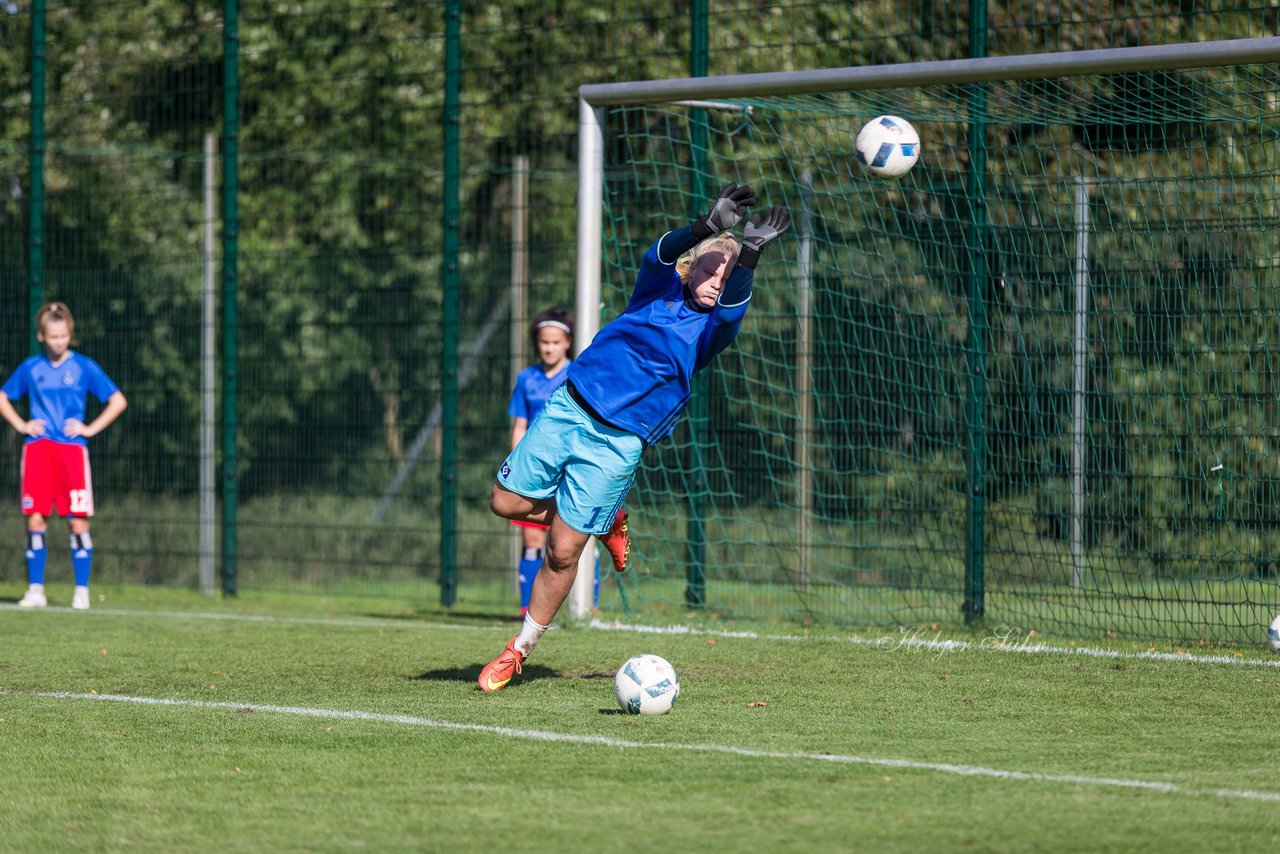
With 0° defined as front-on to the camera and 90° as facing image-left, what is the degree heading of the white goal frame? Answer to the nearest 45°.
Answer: approximately 45°

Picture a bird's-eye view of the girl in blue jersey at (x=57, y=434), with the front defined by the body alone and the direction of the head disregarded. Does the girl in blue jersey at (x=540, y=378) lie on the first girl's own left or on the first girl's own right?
on the first girl's own left

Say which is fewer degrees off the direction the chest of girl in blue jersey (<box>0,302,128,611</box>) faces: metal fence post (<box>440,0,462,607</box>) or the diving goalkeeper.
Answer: the diving goalkeeper

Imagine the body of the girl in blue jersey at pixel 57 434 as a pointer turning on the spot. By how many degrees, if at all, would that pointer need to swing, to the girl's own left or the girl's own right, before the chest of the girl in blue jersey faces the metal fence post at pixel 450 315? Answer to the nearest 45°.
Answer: approximately 90° to the girl's own left

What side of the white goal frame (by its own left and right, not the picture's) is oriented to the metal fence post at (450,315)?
right

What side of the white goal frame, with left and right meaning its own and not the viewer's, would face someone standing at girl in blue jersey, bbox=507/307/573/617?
right
